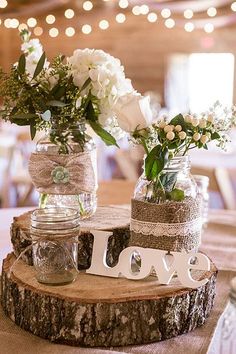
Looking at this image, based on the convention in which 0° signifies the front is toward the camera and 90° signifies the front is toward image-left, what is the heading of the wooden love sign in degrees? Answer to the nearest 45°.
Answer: approximately 0°

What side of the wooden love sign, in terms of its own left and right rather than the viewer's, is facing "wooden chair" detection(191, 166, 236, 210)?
back
